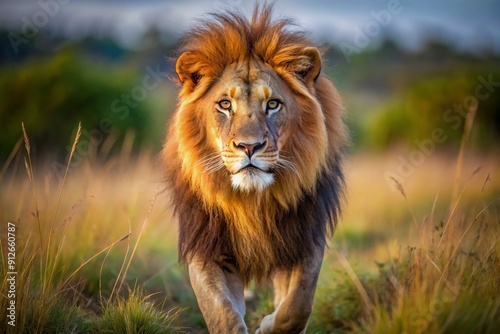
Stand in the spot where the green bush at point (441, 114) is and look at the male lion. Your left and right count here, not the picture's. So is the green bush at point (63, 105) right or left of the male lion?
right

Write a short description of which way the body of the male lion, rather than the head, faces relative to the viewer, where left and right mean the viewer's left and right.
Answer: facing the viewer

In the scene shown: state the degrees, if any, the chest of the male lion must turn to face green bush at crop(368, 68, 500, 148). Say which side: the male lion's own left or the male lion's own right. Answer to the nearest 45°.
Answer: approximately 180°

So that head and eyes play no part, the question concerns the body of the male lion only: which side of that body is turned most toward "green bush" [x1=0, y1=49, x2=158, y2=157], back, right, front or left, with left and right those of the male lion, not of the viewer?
back

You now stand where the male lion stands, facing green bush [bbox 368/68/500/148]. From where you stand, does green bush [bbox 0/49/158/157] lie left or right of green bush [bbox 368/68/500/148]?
left
